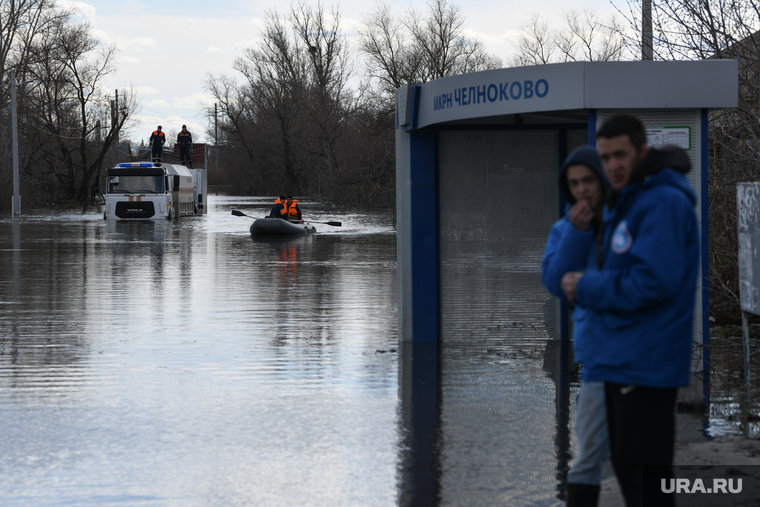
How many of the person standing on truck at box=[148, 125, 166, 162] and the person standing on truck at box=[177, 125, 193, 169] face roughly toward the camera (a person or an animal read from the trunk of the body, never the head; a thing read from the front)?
2

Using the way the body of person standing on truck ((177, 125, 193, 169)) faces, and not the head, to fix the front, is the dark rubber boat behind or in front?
in front

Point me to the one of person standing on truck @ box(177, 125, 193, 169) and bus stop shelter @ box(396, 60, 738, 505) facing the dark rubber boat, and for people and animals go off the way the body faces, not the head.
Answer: the person standing on truck

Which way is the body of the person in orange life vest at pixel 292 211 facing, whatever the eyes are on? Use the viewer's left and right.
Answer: facing the viewer and to the left of the viewer

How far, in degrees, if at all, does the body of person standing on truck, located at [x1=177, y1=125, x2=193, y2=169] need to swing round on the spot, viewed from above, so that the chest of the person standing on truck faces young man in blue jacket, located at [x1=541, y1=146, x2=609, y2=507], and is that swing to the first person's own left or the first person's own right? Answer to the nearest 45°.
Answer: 0° — they already face them

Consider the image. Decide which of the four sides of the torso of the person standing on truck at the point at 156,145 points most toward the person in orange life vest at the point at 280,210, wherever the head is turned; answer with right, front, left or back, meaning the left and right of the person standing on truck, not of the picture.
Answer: front

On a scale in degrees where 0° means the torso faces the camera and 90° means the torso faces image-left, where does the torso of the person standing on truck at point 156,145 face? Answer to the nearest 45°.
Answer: approximately 0°

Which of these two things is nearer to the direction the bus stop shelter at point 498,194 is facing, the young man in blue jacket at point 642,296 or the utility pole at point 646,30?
the young man in blue jacket

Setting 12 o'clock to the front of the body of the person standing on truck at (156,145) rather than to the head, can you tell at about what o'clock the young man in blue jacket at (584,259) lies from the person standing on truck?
The young man in blue jacket is roughly at 12 o'clock from the person standing on truck.

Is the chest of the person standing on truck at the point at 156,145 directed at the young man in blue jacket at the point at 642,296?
yes

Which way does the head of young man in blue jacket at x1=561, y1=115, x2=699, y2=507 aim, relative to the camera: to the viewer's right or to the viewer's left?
to the viewer's left

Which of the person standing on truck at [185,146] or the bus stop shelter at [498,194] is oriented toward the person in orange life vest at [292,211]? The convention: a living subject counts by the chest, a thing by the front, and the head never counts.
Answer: the person standing on truck

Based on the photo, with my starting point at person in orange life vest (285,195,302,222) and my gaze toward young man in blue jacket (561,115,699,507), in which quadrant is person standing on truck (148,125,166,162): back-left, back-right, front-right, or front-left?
back-right

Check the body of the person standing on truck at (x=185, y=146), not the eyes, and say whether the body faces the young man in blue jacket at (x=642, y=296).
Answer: yes

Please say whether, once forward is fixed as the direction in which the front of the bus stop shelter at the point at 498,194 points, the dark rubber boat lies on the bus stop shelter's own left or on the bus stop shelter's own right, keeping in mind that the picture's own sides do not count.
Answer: on the bus stop shelter's own right
